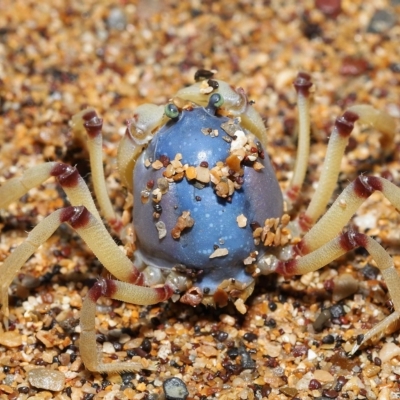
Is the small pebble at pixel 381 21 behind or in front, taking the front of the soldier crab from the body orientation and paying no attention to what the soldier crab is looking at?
in front

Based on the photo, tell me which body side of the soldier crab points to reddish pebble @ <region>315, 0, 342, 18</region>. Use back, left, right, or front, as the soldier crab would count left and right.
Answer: front

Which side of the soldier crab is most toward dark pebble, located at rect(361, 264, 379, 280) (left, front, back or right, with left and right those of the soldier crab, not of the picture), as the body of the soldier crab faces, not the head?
right

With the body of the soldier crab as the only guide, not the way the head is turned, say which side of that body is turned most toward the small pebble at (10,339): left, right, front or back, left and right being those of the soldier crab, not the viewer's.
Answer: left

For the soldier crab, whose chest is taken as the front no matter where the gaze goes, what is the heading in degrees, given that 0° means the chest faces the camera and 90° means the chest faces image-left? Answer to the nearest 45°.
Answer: approximately 180°

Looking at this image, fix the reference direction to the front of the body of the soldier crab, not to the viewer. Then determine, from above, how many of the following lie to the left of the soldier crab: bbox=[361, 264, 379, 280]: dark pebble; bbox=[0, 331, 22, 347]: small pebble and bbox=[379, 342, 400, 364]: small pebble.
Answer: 1

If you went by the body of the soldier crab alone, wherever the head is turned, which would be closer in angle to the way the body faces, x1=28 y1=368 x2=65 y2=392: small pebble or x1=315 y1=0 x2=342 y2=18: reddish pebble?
the reddish pebble
